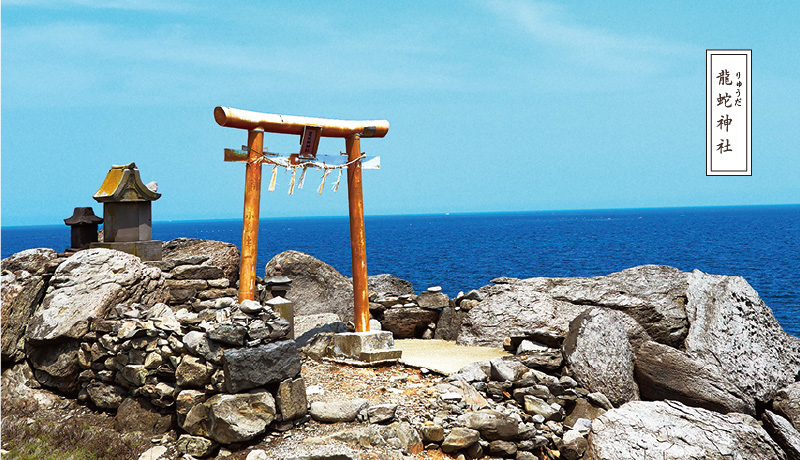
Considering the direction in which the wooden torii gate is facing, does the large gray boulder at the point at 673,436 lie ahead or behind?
ahead

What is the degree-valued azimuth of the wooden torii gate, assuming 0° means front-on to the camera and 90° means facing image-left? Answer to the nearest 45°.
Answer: approximately 315°

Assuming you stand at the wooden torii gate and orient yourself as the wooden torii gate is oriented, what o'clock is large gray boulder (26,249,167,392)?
The large gray boulder is roughly at 4 o'clock from the wooden torii gate.

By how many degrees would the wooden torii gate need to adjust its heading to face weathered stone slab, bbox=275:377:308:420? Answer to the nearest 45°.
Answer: approximately 45° to its right

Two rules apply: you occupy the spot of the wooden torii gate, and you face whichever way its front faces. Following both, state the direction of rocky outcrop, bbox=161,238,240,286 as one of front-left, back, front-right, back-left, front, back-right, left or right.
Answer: back

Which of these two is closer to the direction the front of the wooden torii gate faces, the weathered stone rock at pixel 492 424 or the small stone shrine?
the weathered stone rock

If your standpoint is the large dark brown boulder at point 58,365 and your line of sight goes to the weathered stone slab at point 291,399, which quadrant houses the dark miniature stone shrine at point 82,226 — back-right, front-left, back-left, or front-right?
back-left

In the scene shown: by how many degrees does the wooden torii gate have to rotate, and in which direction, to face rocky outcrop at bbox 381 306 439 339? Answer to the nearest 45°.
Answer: approximately 90° to its left

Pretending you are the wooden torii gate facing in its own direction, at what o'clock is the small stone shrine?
The small stone shrine is roughly at 5 o'clock from the wooden torii gate.

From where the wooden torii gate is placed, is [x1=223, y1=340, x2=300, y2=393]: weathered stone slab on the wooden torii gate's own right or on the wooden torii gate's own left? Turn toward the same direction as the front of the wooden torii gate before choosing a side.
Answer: on the wooden torii gate's own right

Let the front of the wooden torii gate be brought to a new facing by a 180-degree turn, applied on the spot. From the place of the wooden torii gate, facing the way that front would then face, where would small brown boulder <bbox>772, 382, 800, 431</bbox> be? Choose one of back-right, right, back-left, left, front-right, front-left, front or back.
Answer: back-right

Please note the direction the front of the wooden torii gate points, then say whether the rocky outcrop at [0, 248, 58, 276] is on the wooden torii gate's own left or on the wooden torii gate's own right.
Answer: on the wooden torii gate's own right

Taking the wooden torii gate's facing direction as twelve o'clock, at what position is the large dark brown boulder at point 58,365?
The large dark brown boulder is roughly at 4 o'clock from the wooden torii gate.

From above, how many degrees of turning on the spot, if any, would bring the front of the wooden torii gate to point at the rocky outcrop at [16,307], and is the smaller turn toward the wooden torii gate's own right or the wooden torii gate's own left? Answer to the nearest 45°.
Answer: approximately 135° to the wooden torii gate's own right

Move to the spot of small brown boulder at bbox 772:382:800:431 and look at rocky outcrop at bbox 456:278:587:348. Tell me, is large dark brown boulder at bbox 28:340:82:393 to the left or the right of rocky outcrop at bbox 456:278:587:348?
left

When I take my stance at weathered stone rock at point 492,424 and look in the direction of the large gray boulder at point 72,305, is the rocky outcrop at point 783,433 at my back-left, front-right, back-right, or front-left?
back-right
